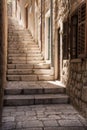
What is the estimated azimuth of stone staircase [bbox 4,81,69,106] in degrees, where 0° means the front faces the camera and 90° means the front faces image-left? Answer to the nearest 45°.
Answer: approximately 0°

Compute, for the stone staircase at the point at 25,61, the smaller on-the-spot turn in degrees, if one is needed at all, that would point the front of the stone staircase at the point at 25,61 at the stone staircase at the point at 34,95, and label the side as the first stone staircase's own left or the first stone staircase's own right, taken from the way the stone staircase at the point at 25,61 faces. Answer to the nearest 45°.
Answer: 0° — it already faces it

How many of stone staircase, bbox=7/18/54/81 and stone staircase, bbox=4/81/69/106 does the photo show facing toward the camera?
2

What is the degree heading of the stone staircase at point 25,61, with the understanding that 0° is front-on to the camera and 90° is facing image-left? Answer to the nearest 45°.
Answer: approximately 0°

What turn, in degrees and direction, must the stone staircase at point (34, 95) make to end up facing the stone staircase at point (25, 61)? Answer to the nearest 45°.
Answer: approximately 180°
